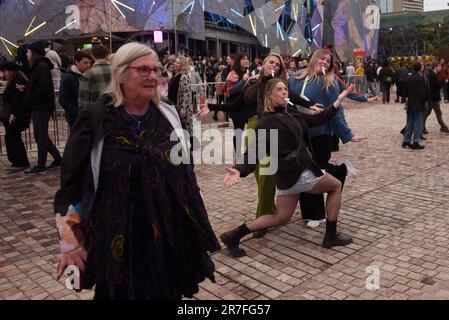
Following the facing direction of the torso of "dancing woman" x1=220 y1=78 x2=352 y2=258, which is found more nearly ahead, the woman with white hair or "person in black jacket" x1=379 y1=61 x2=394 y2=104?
the woman with white hair

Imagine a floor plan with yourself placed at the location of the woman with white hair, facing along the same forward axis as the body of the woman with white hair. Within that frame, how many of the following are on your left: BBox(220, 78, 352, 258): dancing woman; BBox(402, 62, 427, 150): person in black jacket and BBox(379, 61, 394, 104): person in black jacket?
3

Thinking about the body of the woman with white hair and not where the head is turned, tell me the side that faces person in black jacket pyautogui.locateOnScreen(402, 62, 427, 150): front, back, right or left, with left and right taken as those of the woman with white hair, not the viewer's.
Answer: left
